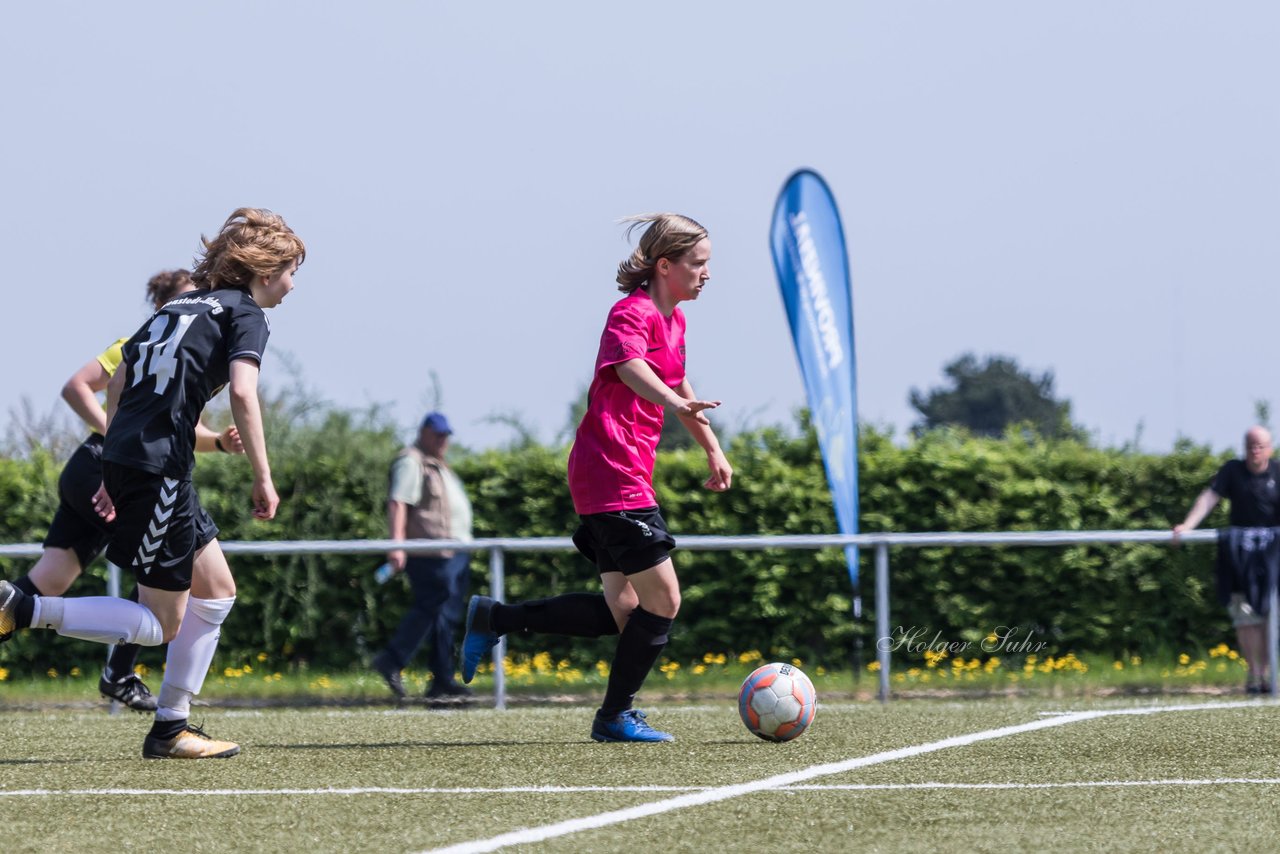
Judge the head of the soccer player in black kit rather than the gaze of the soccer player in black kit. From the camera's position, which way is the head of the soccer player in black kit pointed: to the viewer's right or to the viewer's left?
to the viewer's right

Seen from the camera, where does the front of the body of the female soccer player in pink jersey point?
to the viewer's right

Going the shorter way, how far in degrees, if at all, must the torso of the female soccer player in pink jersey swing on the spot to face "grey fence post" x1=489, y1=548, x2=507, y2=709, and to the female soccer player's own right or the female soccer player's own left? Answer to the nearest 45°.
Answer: approximately 90° to the female soccer player's own left

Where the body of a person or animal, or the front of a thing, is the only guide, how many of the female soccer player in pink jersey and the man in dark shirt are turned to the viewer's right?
1

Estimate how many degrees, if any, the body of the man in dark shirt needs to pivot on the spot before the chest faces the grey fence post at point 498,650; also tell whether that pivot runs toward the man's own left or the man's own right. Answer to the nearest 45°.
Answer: approximately 45° to the man's own right

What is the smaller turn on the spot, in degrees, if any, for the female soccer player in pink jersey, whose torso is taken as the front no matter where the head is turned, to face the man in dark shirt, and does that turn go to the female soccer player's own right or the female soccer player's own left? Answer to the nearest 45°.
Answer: approximately 45° to the female soccer player's own left

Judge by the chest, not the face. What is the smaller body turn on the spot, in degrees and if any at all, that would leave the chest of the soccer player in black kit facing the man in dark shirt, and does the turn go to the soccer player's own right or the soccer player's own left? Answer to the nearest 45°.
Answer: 0° — they already face them
